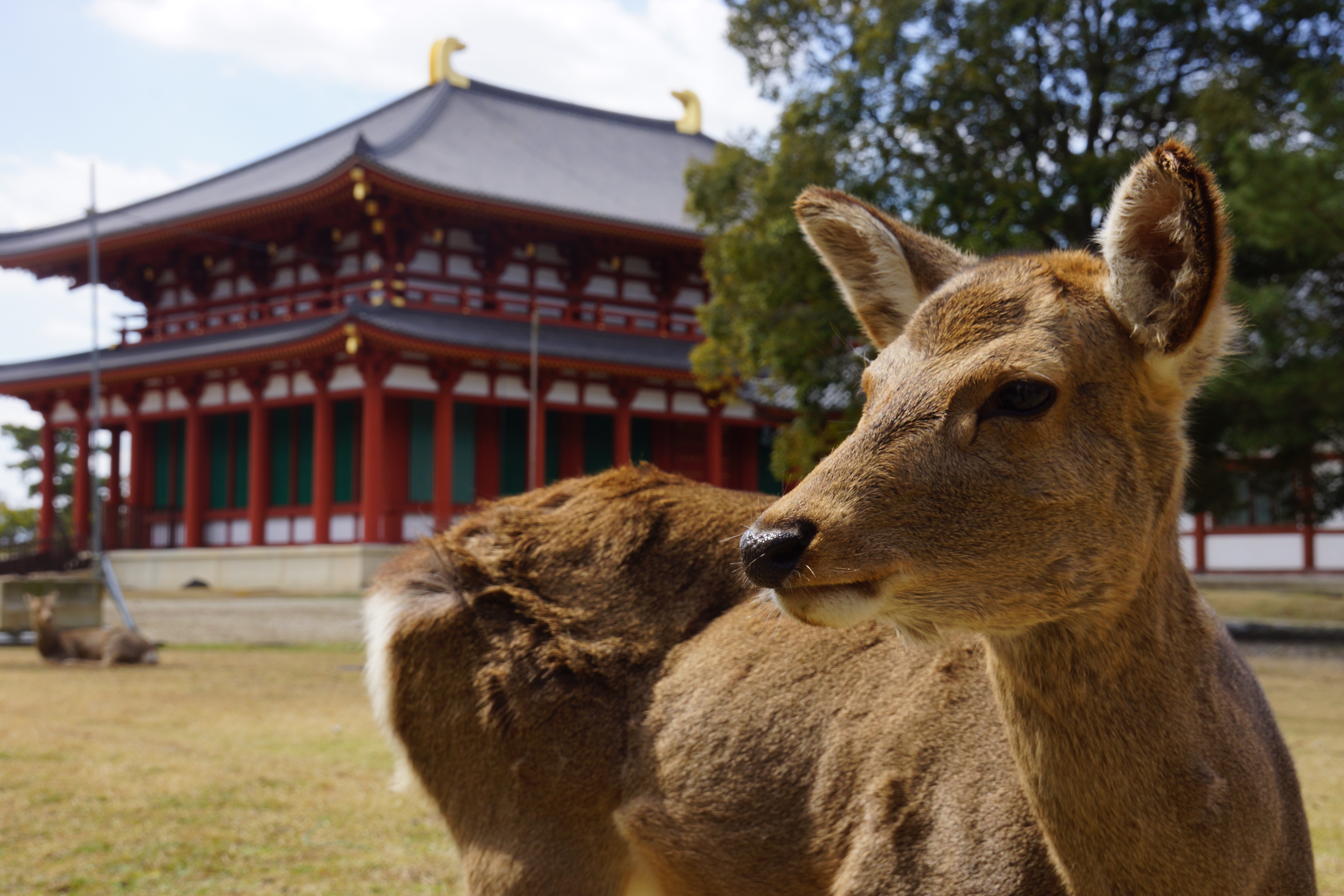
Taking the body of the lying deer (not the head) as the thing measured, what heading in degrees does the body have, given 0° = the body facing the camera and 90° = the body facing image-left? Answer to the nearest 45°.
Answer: approximately 90°

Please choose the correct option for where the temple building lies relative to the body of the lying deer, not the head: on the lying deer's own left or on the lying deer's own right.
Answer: on the lying deer's own right

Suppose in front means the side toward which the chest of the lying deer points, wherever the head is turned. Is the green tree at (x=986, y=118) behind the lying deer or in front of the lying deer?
behind

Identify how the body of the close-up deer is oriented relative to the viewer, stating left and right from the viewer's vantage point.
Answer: facing the viewer and to the right of the viewer

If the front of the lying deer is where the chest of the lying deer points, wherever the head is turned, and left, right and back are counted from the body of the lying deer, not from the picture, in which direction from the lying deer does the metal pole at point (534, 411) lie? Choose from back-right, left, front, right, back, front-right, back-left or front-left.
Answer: back-right

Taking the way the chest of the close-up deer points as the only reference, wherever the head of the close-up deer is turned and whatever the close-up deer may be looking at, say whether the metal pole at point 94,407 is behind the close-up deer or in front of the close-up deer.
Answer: behind

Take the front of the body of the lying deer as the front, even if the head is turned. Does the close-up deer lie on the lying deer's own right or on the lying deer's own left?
on the lying deer's own left

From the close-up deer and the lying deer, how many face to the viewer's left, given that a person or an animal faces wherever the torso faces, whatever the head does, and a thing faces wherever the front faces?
1

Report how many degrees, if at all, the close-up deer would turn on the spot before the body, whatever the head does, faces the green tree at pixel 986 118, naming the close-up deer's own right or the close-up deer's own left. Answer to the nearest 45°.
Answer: approximately 135° to the close-up deer's own left

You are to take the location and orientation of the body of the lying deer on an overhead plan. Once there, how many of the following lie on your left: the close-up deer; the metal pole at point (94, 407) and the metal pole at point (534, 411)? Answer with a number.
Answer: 1

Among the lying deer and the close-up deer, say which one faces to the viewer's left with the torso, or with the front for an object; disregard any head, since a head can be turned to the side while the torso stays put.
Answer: the lying deer
